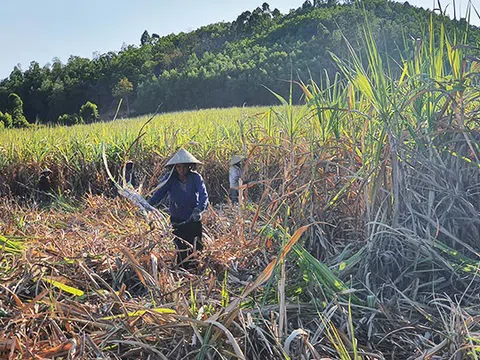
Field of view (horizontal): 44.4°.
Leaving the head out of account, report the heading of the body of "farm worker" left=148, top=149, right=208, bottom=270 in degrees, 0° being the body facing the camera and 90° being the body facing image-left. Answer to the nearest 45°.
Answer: approximately 0°

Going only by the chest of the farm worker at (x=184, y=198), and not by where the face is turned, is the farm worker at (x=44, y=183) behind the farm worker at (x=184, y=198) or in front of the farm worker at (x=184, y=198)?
behind
